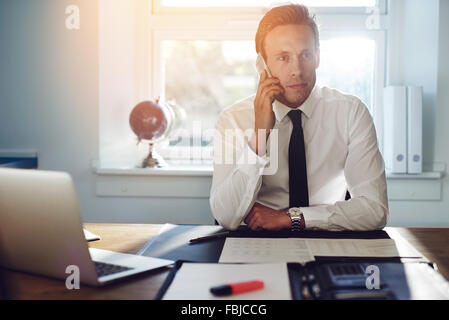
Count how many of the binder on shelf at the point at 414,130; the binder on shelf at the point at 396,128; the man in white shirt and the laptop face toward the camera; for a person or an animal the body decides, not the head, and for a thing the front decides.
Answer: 3

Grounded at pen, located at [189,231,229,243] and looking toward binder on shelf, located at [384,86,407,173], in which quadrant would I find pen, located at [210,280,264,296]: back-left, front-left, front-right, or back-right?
back-right

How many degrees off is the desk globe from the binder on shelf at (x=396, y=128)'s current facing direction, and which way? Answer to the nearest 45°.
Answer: approximately 90° to its right

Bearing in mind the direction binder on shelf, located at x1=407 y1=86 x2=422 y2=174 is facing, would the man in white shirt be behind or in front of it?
in front

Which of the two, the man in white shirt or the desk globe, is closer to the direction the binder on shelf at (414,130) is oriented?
the man in white shirt

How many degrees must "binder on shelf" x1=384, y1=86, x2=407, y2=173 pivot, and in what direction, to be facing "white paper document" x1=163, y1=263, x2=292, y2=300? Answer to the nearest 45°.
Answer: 0° — it already faces it
